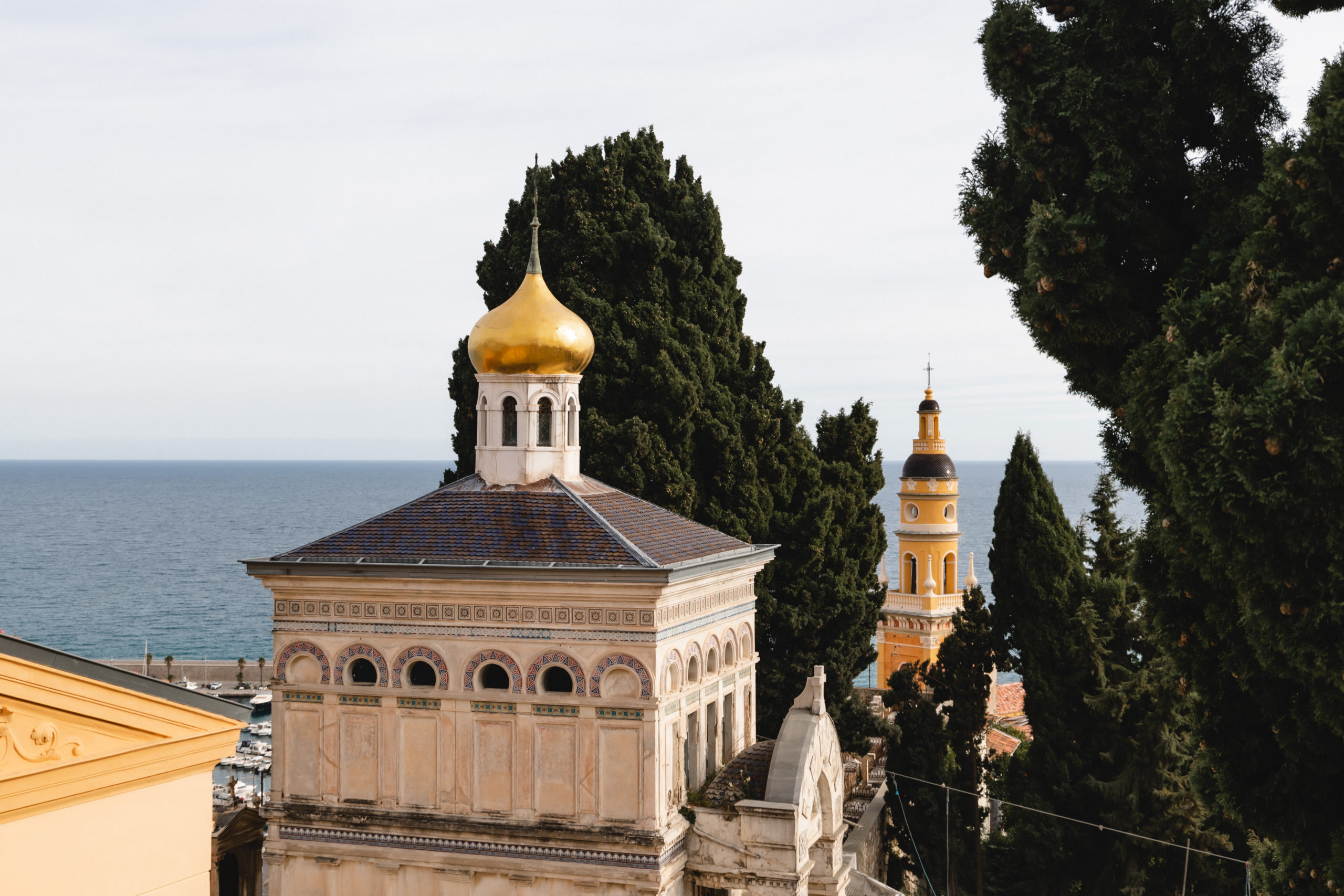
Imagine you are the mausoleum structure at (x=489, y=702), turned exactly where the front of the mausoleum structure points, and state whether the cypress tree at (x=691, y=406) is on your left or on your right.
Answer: on your left

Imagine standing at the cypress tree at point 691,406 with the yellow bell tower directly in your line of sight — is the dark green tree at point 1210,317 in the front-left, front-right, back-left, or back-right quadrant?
back-right

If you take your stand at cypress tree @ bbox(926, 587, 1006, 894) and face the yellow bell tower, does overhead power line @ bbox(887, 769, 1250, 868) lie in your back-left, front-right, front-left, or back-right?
back-right

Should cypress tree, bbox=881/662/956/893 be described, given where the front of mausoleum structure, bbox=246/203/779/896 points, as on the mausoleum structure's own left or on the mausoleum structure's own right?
on the mausoleum structure's own left

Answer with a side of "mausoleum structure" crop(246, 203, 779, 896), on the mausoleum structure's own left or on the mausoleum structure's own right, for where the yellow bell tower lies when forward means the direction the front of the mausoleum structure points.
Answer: on the mausoleum structure's own left
